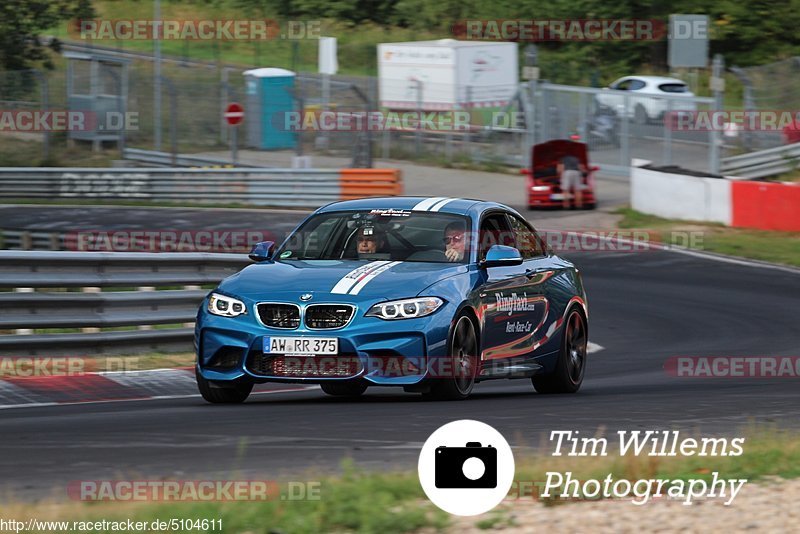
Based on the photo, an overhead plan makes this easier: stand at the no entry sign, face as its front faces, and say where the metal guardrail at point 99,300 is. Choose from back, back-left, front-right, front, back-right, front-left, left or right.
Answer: front

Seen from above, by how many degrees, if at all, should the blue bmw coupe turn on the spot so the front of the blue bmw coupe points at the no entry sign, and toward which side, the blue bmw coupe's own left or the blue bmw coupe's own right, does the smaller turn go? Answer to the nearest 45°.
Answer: approximately 135° to the blue bmw coupe's own right

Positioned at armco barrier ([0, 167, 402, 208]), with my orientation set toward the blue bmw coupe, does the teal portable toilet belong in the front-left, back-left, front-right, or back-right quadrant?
back-left

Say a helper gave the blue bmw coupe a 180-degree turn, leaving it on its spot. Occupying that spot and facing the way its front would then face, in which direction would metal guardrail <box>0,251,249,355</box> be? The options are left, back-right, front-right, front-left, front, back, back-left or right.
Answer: left

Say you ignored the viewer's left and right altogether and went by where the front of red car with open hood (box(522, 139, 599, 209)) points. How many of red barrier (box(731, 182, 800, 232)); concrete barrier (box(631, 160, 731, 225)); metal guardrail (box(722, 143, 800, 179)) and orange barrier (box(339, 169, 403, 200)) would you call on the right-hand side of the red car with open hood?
1

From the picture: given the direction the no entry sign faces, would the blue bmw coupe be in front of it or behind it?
in front

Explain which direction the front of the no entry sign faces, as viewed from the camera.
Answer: facing the viewer

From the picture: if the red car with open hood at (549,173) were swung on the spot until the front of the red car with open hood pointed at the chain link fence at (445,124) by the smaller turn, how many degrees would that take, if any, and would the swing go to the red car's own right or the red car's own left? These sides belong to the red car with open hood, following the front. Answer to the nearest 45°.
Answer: approximately 180°

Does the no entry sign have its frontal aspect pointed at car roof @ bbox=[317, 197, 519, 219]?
yes

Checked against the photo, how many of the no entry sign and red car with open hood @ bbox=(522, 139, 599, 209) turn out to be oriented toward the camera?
2

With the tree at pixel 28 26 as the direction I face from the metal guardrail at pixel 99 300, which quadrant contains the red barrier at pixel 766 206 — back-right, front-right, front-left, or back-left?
front-right

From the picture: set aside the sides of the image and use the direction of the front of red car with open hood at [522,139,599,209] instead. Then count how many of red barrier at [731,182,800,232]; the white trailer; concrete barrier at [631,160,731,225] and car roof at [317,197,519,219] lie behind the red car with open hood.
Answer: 1

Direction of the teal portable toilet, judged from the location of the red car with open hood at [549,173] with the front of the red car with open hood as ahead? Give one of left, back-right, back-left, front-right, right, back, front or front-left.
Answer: back-right

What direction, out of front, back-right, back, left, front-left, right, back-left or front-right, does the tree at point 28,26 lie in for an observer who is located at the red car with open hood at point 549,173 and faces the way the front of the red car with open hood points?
back-right

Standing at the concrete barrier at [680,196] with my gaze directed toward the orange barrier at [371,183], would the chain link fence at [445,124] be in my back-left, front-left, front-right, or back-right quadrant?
front-right

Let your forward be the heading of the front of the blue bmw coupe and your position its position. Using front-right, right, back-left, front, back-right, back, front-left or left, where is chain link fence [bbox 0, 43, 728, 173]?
back-right

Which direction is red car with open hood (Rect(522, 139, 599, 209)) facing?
toward the camera
